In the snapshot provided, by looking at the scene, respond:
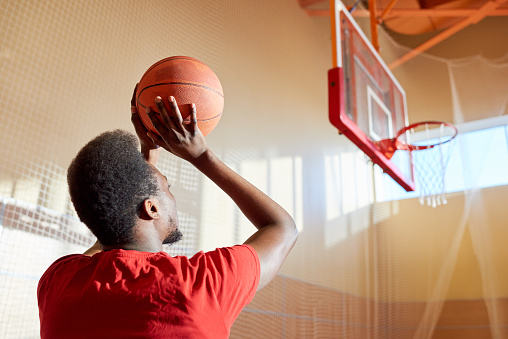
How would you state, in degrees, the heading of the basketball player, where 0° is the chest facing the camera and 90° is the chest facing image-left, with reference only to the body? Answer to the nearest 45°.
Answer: approximately 225°

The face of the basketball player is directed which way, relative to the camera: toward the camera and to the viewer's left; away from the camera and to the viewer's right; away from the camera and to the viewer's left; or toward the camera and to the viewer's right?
away from the camera and to the viewer's right

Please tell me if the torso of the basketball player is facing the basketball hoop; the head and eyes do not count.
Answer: yes
